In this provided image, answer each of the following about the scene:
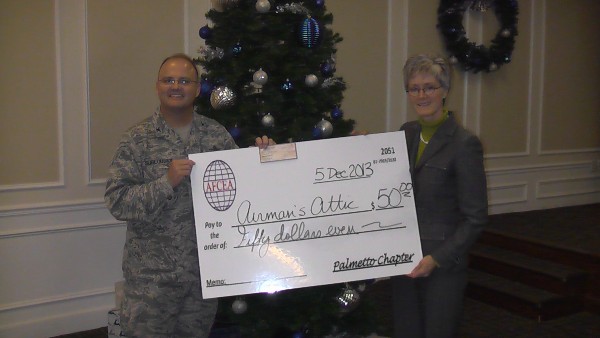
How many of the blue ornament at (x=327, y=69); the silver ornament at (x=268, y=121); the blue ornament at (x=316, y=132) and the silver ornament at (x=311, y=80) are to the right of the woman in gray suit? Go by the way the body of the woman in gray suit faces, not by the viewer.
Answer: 4

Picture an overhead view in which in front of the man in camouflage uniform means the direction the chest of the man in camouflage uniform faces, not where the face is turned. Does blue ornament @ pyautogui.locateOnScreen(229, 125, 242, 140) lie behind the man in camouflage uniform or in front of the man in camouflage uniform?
behind

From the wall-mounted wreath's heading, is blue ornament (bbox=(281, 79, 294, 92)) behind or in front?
in front

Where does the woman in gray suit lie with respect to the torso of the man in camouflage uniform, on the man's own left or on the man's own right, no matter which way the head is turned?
on the man's own left

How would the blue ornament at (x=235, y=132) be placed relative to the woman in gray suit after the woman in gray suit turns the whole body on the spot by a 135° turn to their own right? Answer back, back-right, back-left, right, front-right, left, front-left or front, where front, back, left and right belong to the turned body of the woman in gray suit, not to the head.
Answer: front-left

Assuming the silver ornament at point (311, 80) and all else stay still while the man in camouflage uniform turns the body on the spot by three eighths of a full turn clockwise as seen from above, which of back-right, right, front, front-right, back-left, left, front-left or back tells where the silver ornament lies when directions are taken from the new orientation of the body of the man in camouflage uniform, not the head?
right

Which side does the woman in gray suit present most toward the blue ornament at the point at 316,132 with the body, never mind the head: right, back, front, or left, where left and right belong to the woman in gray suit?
right

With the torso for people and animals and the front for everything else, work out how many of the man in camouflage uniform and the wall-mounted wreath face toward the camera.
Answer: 2

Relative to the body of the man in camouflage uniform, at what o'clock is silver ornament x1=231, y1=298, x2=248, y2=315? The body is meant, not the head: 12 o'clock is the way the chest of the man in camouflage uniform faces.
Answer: The silver ornament is roughly at 7 o'clock from the man in camouflage uniform.

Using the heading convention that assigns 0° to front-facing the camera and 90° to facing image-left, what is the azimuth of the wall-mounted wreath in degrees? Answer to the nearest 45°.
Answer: approximately 0°

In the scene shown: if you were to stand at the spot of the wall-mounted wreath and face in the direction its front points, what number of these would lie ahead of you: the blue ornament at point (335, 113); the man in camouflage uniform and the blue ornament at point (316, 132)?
3

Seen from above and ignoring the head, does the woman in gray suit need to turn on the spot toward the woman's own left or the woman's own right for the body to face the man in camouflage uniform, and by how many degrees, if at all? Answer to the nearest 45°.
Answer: approximately 45° to the woman's own right
